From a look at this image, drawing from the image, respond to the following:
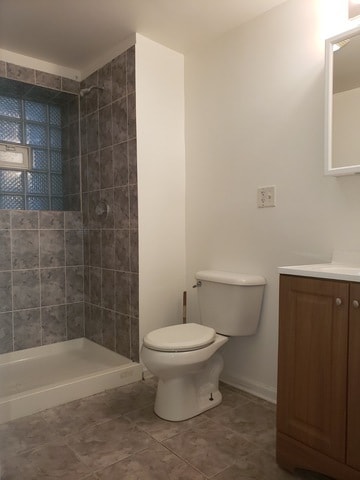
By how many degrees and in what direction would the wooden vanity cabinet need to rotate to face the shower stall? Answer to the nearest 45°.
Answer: approximately 90° to its right

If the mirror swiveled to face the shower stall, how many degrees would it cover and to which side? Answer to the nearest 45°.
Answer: approximately 45° to its right

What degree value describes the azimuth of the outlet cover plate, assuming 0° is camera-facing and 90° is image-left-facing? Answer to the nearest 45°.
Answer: approximately 45°

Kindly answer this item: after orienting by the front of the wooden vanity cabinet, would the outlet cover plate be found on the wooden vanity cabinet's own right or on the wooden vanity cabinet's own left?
on the wooden vanity cabinet's own right

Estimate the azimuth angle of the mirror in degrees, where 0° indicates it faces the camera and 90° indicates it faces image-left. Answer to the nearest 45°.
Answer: approximately 45°
